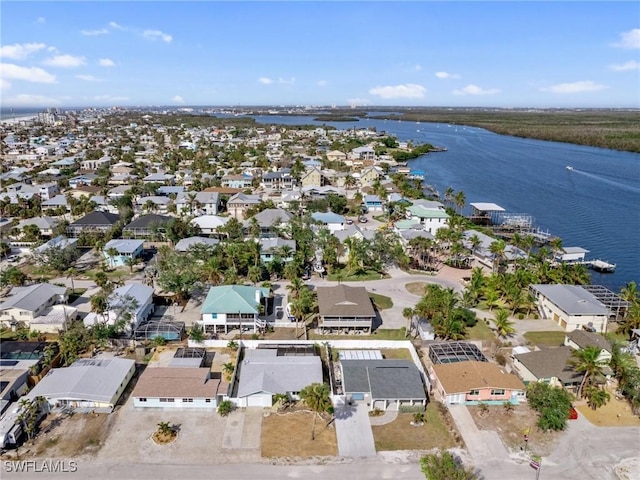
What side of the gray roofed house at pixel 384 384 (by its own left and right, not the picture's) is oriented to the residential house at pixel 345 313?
back

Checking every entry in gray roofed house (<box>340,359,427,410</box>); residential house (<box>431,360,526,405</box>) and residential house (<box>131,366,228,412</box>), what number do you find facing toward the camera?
3

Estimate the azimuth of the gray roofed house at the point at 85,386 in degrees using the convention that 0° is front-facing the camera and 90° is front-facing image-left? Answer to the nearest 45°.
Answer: approximately 0°

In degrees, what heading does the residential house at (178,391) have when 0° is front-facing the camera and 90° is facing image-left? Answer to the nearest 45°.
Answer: approximately 0°

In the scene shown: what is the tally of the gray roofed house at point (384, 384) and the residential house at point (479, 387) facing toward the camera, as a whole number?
2

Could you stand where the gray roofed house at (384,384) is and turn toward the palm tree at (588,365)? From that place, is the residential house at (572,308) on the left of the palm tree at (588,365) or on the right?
left

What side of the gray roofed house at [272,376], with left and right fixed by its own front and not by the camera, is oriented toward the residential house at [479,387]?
left

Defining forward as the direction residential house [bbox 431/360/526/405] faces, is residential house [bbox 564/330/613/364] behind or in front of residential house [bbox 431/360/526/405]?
behind

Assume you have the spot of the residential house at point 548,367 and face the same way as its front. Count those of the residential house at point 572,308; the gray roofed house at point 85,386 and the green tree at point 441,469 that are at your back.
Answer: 1

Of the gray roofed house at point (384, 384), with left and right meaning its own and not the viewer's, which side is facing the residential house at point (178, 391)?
right

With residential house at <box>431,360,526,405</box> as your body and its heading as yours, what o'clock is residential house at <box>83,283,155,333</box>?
residential house at <box>83,283,155,333</box> is roughly at 3 o'clock from residential house at <box>431,360,526,405</box>.

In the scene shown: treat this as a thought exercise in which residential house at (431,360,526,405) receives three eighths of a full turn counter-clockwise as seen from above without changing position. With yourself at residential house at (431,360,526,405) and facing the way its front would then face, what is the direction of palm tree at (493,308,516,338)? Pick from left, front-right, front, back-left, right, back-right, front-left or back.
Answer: front-left
